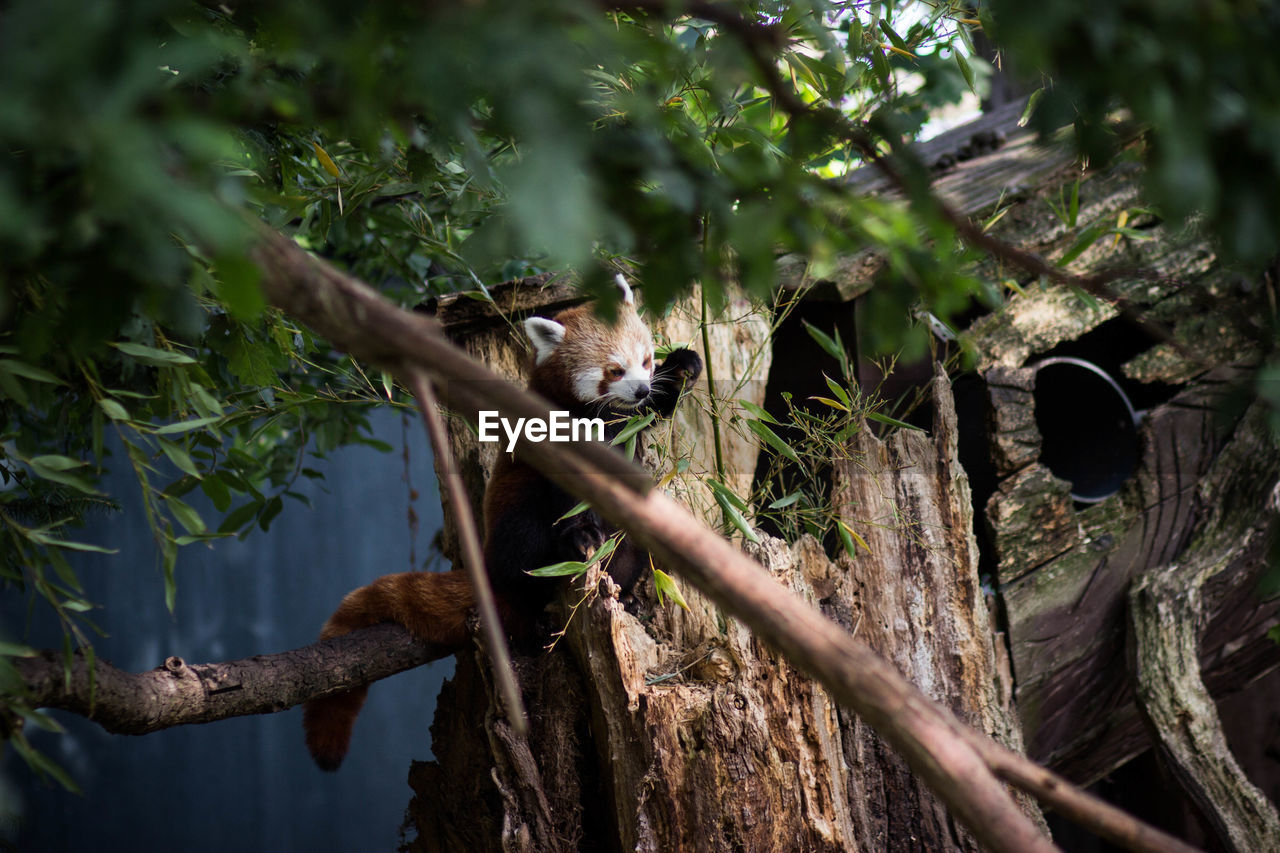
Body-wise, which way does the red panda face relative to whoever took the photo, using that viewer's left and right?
facing the viewer and to the right of the viewer

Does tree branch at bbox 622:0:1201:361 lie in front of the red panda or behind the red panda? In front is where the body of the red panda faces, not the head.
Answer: in front
